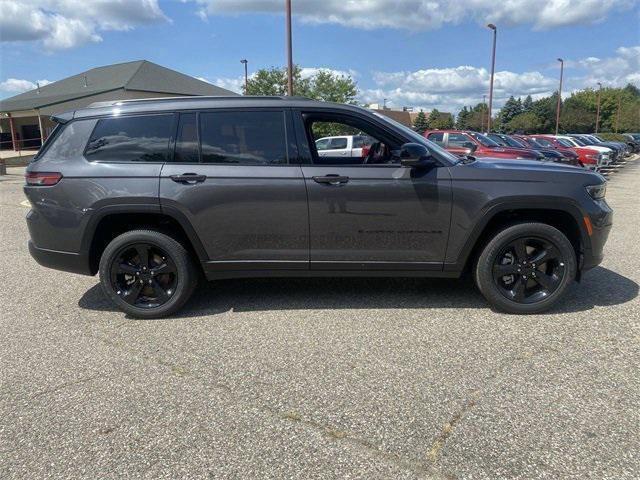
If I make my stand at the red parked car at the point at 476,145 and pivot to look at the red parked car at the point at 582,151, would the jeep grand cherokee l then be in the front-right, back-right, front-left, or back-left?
back-right

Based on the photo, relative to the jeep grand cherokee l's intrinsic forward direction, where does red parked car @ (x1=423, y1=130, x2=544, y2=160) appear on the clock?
The red parked car is roughly at 10 o'clock from the jeep grand cherokee l.

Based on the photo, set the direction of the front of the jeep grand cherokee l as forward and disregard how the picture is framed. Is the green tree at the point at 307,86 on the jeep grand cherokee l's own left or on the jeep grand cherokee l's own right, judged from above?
on the jeep grand cherokee l's own left

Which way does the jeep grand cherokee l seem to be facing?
to the viewer's right

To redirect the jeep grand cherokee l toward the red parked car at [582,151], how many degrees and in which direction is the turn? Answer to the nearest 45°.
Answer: approximately 45° to its left

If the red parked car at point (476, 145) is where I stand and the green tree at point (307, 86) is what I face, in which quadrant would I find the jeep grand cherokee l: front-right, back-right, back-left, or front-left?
back-left

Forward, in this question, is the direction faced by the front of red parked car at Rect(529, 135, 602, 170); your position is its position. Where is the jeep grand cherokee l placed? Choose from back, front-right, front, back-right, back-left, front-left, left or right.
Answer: front-right

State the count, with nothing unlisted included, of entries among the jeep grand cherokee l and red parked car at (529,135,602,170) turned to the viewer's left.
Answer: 0

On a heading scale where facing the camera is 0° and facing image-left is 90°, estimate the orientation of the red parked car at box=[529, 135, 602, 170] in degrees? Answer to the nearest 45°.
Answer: approximately 315°
